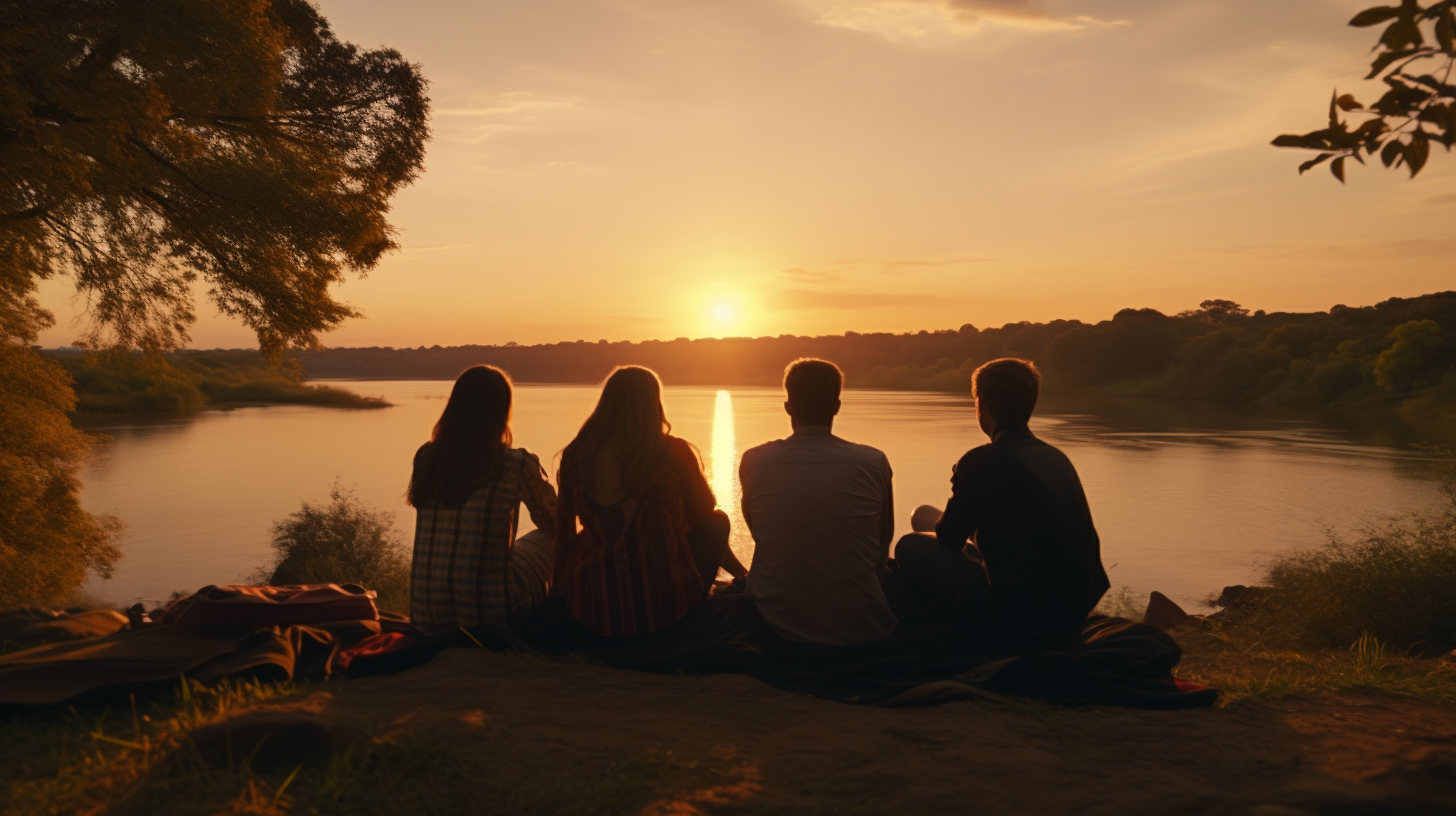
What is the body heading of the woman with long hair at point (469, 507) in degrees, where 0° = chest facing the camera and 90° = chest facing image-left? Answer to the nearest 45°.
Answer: approximately 225°

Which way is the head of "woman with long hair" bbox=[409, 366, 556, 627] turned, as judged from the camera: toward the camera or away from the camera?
away from the camera

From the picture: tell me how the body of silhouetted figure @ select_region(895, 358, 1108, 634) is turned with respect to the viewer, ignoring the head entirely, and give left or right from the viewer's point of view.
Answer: facing away from the viewer and to the left of the viewer

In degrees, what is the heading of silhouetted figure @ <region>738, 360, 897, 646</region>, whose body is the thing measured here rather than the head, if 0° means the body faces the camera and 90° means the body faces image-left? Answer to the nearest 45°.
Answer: approximately 180°

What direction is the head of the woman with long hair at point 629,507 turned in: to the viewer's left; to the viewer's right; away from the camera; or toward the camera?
away from the camera

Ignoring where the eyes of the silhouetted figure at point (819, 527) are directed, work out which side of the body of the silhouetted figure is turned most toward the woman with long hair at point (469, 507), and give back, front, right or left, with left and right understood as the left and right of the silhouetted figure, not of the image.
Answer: left
